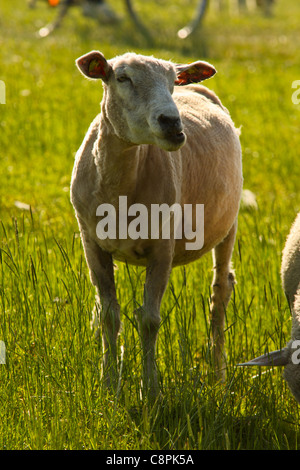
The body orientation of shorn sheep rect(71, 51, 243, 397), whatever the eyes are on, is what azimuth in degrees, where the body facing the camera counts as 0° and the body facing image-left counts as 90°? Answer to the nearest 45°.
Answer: approximately 45°
